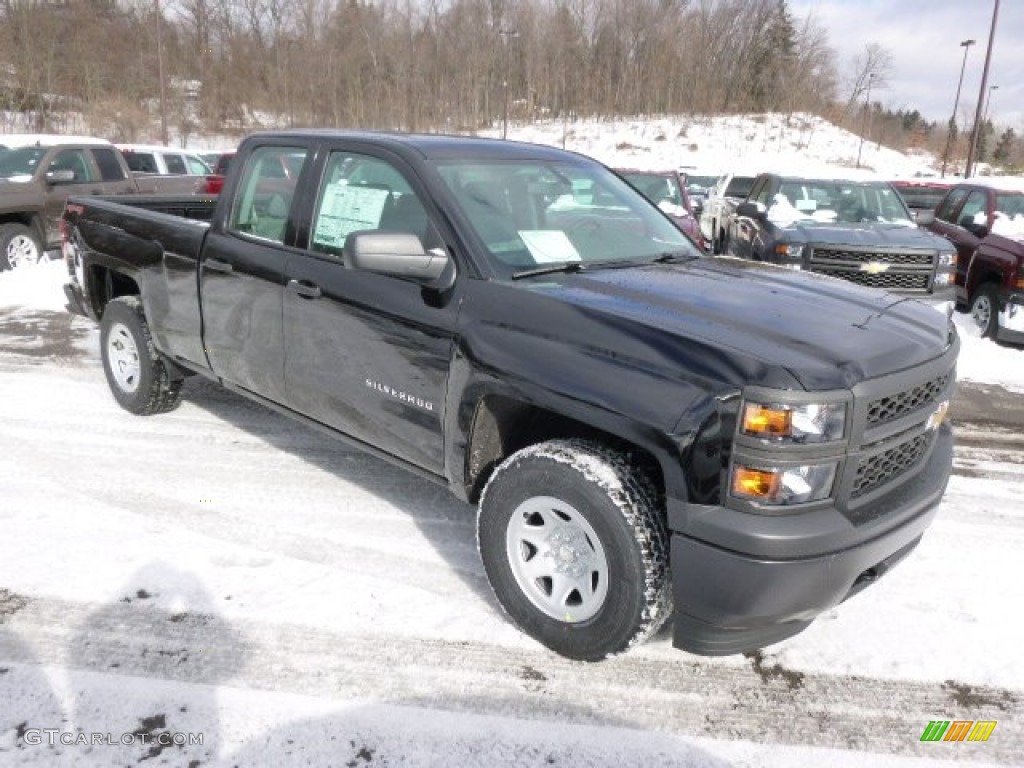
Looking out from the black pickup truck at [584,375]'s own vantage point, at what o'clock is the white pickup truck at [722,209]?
The white pickup truck is roughly at 8 o'clock from the black pickup truck.

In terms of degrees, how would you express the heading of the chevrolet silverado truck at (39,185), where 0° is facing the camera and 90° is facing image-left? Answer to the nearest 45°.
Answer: approximately 45°

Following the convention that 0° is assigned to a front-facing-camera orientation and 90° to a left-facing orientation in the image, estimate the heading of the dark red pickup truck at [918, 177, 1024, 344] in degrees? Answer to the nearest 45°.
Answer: approximately 315°

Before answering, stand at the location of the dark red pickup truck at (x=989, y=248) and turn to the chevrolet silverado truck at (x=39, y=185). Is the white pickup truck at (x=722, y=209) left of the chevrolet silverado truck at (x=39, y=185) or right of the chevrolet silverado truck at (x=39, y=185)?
right

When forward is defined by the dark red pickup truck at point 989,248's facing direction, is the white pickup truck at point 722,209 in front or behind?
behind

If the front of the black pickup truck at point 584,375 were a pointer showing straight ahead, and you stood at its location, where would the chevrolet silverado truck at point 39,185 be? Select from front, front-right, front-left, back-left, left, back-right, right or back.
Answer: back
